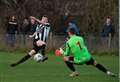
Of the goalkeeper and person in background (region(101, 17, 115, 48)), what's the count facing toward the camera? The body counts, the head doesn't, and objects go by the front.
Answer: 1

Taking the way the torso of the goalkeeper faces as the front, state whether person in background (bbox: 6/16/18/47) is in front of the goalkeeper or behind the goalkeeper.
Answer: in front

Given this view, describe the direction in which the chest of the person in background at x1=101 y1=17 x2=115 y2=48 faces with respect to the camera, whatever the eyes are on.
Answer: toward the camera

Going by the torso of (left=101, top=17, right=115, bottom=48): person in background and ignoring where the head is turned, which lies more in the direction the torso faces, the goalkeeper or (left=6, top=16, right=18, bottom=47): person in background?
the goalkeeper

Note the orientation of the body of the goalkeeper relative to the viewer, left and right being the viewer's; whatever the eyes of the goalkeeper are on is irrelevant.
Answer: facing away from the viewer and to the left of the viewer

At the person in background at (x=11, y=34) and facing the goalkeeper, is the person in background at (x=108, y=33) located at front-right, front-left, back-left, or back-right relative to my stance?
front-left

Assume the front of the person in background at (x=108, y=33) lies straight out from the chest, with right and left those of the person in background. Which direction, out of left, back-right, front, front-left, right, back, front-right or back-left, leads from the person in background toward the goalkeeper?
front

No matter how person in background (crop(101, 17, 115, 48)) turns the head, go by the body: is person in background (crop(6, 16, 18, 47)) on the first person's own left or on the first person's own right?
on the first person's own right

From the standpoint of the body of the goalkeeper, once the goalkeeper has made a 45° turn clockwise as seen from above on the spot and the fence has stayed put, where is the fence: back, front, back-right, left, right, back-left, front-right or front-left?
front
